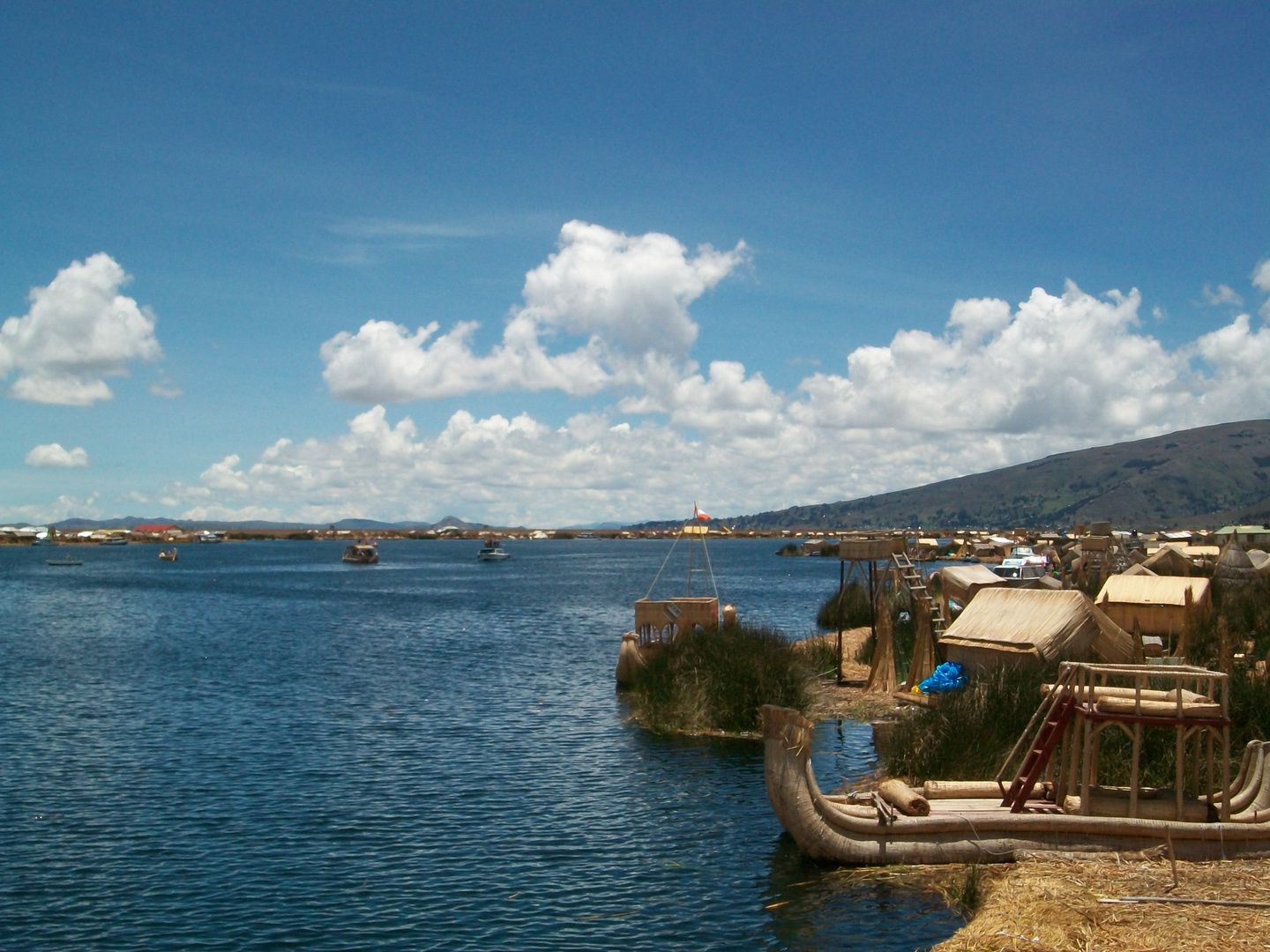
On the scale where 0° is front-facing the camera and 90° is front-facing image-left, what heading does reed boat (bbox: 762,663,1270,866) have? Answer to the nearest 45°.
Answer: approximately 90°

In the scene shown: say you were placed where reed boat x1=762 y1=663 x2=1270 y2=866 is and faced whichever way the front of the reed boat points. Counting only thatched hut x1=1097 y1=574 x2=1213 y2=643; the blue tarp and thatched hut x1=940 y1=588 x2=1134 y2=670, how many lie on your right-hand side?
3

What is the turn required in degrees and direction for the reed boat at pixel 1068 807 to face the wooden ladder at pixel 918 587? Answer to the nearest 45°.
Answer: approximately 90° to its right

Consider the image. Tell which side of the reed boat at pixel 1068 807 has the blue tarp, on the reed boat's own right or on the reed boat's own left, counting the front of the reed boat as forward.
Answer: on the reed boat's own right

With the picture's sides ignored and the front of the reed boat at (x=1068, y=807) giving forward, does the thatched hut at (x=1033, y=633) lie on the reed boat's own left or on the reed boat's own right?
on the reed boat's own right

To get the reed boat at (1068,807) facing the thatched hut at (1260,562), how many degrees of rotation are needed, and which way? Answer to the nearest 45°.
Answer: approximately 90° to its right

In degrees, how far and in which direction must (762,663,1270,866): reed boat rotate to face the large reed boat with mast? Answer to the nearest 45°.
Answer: approximately 45° to its right
